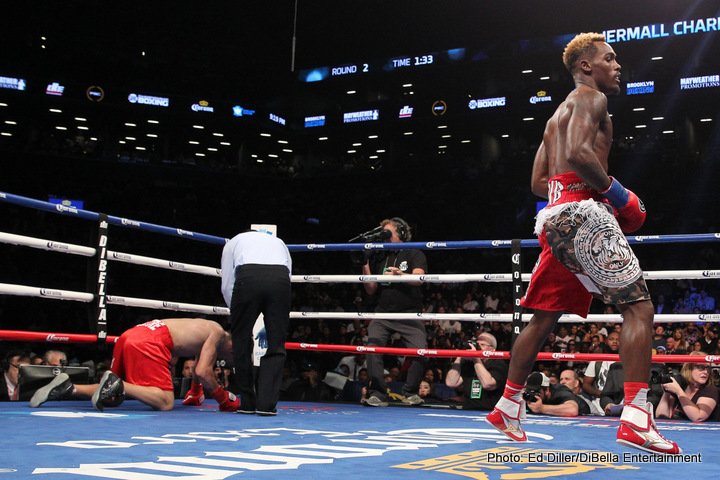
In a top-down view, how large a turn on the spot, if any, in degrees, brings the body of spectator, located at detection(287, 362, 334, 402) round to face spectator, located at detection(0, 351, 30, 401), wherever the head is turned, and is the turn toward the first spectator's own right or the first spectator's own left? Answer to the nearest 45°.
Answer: approximately 45° to the first spectator's own right

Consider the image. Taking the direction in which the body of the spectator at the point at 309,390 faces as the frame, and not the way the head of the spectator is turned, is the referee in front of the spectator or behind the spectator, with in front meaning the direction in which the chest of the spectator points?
in front

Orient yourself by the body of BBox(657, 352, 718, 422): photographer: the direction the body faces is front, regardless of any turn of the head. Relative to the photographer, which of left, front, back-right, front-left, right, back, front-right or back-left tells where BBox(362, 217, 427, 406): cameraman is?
front-right

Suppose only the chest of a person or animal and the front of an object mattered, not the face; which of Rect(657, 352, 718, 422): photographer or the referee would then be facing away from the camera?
the referee

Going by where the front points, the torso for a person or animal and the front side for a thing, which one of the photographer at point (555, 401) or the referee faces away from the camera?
the referee

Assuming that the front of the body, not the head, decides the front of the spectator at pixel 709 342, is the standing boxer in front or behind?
in front

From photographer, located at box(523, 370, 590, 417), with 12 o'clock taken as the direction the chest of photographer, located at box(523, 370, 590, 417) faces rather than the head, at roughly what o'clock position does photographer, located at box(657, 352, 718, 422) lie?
photographer, located at box(657, 352, 718, 422) is roughly at 8 o'clock from photographer, located at box(523, 370, 590, 417).

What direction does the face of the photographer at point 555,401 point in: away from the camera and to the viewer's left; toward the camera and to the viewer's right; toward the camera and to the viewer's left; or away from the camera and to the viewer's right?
toward the camera and to the viewer's left

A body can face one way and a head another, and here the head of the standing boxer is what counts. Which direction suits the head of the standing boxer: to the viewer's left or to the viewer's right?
to the viewer's right

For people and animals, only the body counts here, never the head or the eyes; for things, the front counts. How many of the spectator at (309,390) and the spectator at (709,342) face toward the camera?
2

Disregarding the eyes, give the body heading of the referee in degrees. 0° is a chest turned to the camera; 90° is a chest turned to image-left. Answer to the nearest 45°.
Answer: approximately 180°

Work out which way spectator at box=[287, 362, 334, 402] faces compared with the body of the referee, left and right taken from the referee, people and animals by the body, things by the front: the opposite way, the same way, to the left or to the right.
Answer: the opposite way

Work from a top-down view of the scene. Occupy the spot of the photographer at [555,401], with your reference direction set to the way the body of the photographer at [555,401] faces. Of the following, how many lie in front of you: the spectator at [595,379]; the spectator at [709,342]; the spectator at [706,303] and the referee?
1

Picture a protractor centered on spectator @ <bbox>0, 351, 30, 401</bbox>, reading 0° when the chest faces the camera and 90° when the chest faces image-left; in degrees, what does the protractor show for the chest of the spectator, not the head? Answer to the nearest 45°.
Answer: approximately 315°

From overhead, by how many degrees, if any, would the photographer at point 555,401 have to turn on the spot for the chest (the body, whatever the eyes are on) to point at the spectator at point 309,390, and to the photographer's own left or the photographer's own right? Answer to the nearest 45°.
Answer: approximately 90° to the photographer's own right

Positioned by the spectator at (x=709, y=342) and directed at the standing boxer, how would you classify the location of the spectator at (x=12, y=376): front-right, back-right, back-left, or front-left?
front-right

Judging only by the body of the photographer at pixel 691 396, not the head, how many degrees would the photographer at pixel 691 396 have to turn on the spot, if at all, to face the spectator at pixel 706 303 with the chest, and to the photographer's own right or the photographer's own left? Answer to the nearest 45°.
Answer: approximately 135° to the photographer's own right
